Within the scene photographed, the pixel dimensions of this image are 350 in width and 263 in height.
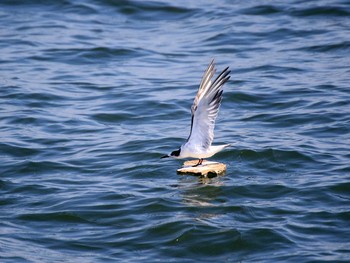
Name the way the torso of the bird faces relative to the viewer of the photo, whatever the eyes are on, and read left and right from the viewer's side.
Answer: facing to the left of the viewer
